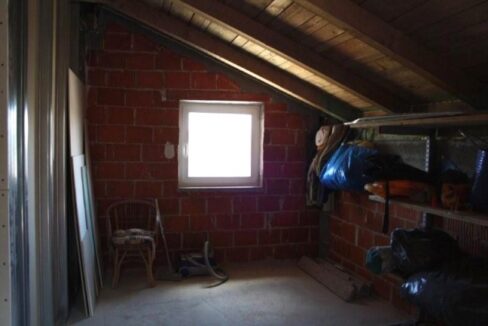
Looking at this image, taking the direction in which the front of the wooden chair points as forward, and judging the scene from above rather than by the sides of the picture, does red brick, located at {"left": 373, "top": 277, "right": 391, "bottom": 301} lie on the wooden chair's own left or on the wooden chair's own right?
on the wooden chair's own left

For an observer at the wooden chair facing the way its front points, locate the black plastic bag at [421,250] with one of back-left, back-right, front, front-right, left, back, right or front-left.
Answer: front-left

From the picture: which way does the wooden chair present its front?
toward the camera

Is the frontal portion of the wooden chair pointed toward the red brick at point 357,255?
no

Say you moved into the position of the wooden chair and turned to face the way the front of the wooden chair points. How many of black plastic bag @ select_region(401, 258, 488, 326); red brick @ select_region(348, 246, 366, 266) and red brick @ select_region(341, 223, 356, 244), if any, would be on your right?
0

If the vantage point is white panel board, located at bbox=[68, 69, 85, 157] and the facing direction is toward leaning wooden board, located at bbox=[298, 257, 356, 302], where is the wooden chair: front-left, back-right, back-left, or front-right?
front-left

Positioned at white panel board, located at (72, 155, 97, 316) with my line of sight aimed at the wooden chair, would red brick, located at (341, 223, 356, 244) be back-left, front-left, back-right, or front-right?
front-right

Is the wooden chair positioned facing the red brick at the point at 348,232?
no

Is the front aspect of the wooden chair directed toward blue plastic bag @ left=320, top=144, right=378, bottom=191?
no

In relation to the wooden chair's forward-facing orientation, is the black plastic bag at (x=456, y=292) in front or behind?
in front

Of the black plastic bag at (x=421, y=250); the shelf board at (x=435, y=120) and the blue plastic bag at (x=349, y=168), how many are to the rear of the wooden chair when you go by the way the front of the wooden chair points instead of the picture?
0

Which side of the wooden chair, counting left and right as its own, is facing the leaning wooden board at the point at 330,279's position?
left

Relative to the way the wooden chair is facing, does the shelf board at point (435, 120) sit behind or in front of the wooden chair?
in front

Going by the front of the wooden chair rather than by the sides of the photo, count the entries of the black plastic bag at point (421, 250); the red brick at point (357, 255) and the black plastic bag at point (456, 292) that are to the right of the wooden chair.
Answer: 0

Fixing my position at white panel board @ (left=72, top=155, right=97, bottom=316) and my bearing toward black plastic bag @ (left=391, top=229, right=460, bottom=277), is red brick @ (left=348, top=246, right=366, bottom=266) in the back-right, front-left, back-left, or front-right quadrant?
front-left
